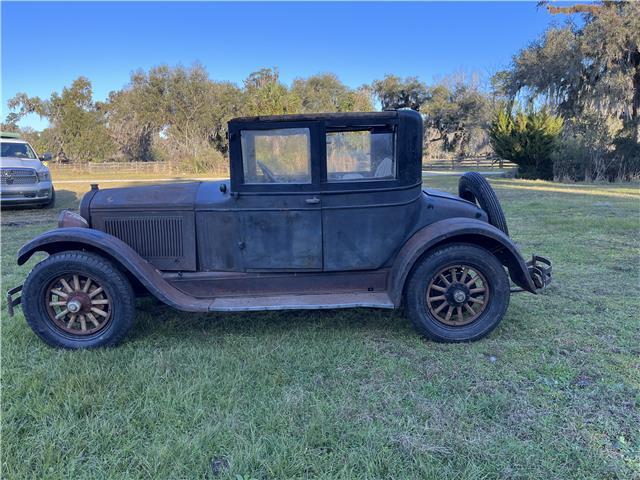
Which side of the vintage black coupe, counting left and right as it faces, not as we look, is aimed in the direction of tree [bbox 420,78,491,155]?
right

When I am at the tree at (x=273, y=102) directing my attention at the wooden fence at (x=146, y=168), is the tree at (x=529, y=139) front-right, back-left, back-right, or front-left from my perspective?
back-left

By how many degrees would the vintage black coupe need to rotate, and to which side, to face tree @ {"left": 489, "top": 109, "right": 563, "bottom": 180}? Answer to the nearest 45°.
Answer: approximately 135° to its right

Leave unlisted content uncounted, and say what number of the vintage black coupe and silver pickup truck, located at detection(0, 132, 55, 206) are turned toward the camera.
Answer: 1

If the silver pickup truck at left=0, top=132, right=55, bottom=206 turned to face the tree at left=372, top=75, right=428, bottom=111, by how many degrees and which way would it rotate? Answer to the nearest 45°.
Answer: approximately 135° to its left

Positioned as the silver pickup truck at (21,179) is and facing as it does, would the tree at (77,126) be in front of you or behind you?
behind

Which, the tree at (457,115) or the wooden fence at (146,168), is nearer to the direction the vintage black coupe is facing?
the wooden fence

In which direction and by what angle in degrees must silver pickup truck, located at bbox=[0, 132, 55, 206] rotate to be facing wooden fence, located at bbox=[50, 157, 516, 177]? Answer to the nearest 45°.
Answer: approximately 180°

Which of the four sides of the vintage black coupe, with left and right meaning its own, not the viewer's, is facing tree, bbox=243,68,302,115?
right

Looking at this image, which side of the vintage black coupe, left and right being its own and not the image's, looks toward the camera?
left

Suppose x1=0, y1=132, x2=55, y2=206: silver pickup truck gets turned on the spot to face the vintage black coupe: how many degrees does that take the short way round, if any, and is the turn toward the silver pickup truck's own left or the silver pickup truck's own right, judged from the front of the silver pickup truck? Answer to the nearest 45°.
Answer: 0° — it already faces it

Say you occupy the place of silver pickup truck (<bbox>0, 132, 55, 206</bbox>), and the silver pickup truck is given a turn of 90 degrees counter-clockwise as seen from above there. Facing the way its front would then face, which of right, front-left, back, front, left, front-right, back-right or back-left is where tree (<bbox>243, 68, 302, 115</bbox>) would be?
front-left
